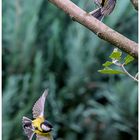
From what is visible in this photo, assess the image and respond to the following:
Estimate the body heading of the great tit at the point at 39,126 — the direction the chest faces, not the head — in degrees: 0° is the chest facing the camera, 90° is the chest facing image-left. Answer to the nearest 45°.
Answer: approximately 270°
